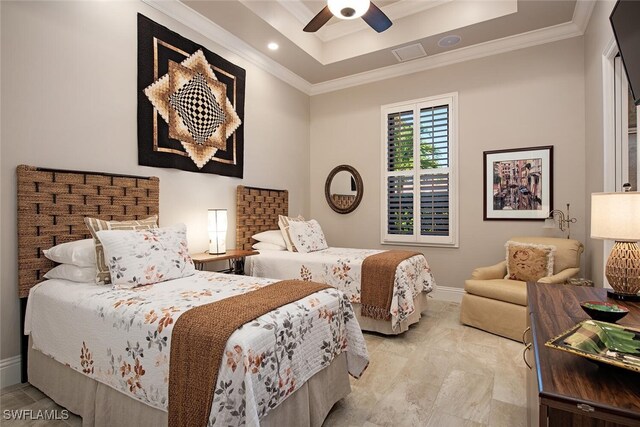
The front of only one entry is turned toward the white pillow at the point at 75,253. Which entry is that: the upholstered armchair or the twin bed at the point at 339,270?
the upholstered armchair

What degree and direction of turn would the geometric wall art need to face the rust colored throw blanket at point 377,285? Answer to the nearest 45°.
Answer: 0° — it already faces it

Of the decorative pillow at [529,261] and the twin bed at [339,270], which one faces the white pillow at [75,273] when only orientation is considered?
the decorative pillow

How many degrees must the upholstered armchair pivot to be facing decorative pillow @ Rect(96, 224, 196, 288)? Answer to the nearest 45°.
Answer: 0° — it already faces it

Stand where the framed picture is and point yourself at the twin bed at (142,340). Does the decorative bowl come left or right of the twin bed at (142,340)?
left

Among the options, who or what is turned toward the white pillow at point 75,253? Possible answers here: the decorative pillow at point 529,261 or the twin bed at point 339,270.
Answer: the decorative pillow

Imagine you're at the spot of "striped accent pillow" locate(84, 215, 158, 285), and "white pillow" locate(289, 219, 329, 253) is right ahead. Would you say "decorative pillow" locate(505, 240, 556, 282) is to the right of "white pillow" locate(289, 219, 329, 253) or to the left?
right

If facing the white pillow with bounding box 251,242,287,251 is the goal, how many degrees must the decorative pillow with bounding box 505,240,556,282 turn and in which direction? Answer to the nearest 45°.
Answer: approximately 45° to its right

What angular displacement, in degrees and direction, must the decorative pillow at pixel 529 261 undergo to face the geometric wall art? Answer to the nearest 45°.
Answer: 0° — it already faces it
